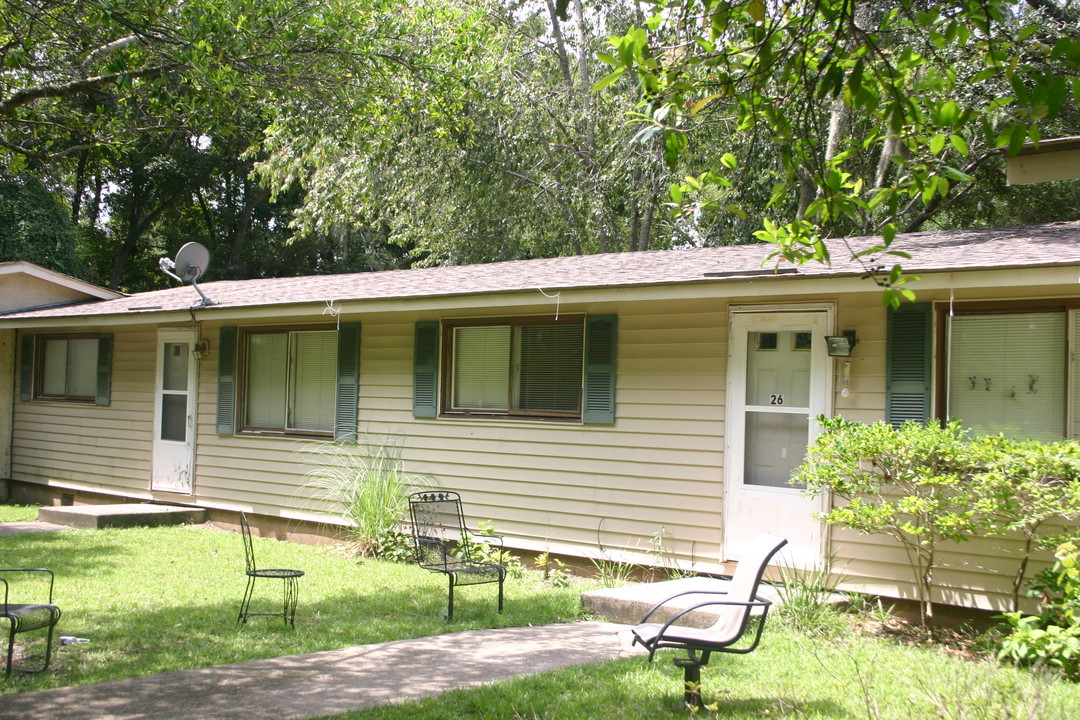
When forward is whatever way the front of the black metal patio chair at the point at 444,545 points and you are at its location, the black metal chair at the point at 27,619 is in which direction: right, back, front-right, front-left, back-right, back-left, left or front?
right

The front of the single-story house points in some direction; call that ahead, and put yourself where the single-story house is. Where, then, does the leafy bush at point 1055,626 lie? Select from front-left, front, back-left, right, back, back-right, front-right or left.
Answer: left

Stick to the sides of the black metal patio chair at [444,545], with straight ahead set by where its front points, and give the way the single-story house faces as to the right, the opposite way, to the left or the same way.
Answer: to the right

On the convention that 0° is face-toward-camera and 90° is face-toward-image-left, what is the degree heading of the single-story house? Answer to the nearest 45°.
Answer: approximately 45°

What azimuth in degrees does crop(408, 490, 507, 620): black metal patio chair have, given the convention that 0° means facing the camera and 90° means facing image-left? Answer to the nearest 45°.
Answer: approximately 315°

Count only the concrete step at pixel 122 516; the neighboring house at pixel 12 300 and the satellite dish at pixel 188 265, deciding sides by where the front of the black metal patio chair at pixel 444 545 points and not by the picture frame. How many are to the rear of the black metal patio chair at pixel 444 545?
3
